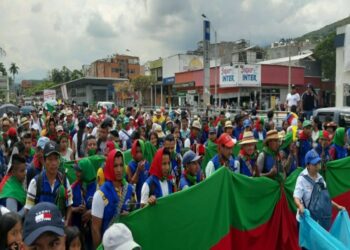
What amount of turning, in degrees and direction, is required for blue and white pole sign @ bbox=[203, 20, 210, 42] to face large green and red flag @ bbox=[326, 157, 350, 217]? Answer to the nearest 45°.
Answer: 0° — it already faces it

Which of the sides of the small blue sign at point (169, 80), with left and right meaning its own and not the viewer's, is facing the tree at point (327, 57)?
left

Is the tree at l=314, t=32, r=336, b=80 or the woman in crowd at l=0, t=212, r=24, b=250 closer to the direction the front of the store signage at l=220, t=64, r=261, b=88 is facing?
the woman in crowd

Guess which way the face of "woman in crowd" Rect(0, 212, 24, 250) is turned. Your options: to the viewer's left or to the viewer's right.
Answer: to the viewer's right

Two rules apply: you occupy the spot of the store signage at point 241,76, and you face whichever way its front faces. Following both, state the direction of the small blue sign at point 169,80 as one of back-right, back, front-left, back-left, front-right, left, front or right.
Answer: back-right

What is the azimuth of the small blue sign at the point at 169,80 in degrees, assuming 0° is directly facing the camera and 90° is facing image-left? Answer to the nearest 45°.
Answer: approximately 0°

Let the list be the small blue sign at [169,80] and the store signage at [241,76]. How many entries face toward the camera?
2

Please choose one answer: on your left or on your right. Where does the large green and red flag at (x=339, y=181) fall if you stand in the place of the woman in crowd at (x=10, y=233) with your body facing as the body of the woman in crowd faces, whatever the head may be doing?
on your left

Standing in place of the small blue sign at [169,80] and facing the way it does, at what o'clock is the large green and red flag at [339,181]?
The large green and red flag is roughly at 12 o'clock from the small blue sign.

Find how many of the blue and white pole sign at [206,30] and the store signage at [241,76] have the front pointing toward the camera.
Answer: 2
